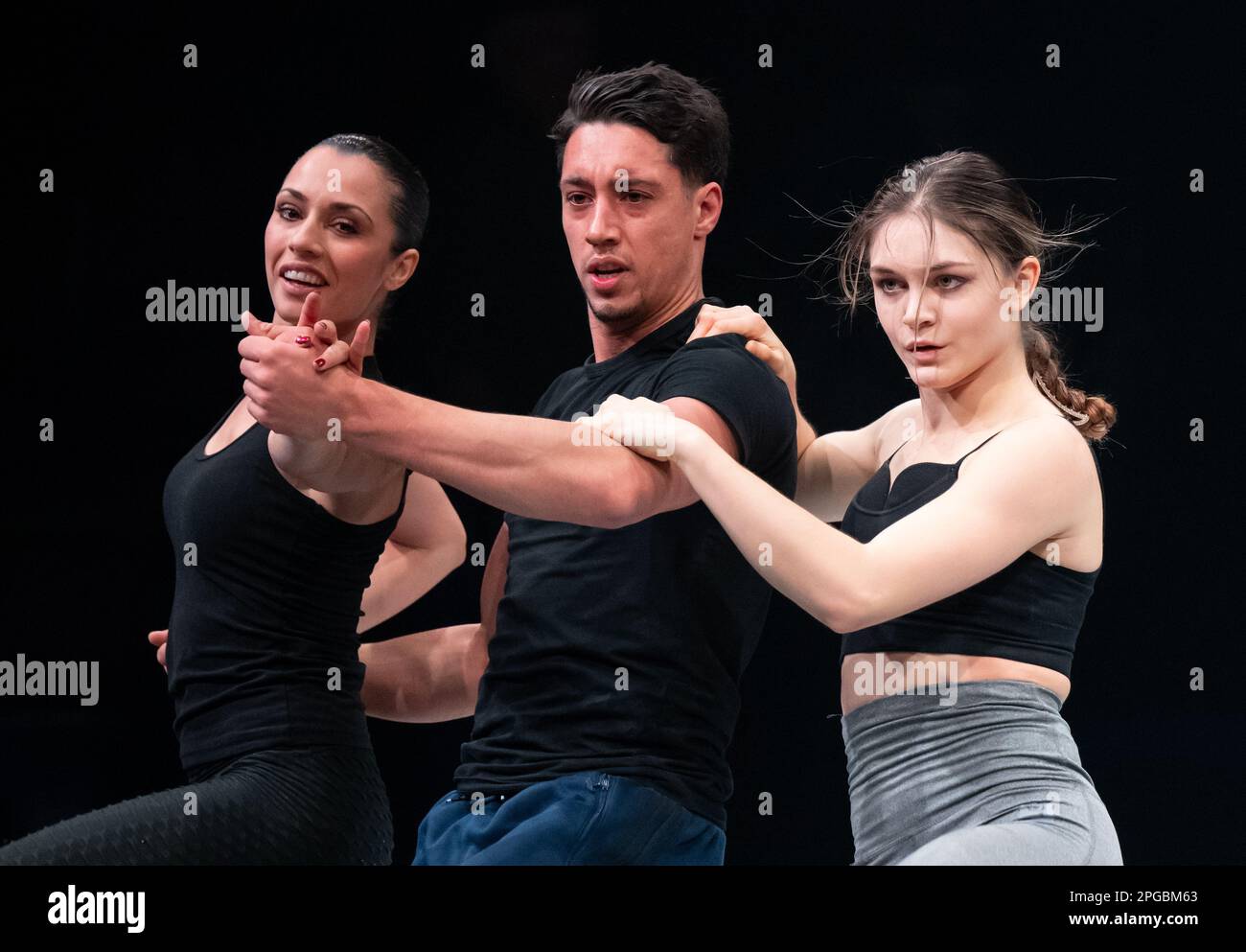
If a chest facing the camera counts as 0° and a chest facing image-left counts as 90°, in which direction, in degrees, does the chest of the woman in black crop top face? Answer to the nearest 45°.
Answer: approximately 45°

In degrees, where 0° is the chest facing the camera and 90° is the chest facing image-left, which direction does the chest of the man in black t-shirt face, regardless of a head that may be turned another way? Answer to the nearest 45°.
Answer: approximately 45°
